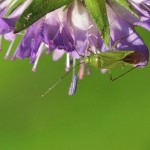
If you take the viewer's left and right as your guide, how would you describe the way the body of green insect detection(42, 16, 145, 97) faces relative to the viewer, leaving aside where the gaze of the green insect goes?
facing to the left of the viewer
